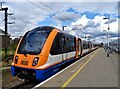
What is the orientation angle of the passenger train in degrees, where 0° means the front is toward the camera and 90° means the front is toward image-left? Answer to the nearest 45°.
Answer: approximately 45°
